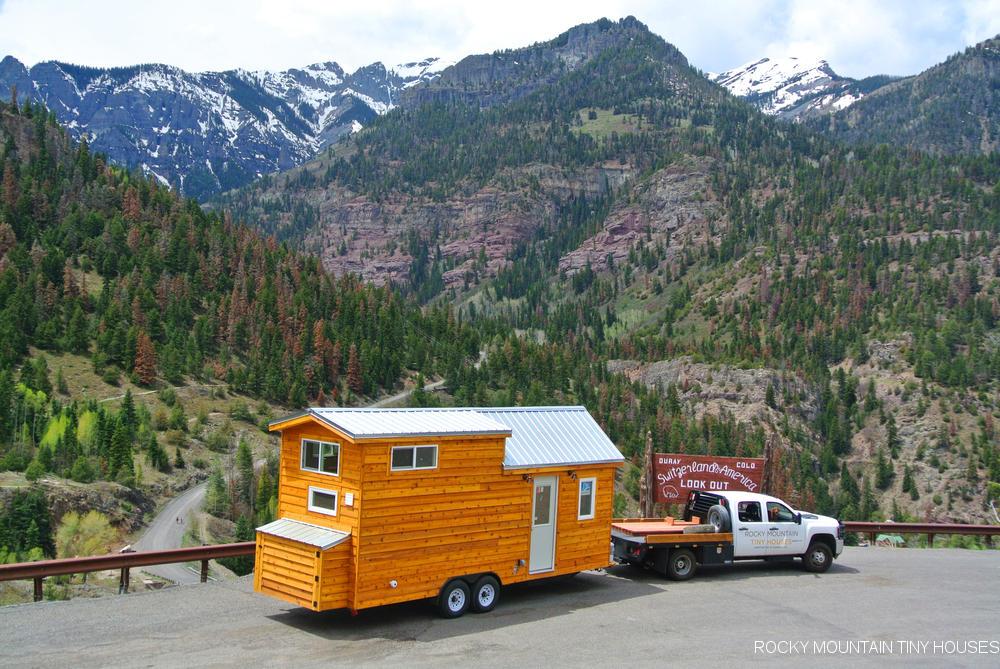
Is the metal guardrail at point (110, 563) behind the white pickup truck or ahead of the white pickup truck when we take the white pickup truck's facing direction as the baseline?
behind

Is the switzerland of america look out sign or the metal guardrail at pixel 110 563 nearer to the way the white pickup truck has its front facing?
the switzerland of america look out sign

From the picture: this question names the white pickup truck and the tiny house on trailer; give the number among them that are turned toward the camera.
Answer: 0

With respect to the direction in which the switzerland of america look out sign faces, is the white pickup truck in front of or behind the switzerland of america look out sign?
in front

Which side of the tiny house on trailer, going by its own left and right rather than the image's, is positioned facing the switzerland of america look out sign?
front

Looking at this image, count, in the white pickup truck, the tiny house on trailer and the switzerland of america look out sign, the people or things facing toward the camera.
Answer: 1

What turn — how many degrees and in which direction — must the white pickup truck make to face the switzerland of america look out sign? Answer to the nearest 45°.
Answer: approximately 90° to its left

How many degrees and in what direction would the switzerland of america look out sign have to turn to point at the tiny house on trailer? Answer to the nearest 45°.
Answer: approximately 45° to its right

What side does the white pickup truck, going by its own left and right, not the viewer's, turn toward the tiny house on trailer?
back

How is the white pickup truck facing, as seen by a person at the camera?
facing away from the viewer and to the right of the viewer

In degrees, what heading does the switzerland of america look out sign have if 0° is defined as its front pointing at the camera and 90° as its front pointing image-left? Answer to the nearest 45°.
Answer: approximately 0°
